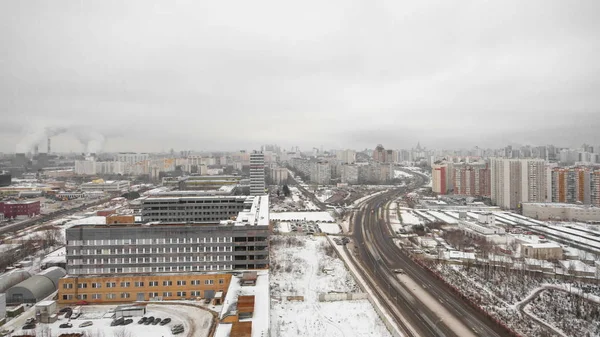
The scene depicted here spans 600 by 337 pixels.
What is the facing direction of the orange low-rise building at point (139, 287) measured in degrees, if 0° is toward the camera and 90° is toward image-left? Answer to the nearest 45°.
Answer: approximately 0°

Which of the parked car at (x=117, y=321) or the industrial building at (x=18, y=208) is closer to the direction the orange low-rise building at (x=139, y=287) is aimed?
the parked car

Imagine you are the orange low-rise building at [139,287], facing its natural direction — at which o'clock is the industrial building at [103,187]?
The industrial building is roughly at 6 o'clock from the orange low-rise building.

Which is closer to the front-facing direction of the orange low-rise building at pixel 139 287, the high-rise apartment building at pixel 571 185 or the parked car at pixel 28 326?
the parked car

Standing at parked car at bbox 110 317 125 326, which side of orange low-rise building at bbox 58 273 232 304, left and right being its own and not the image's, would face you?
front

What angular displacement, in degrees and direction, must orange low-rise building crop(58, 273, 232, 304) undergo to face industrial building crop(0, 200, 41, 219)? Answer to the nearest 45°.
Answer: approximately 180°

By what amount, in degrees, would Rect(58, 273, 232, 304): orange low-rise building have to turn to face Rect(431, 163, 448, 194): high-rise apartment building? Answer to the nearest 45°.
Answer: approximately 135° to its left

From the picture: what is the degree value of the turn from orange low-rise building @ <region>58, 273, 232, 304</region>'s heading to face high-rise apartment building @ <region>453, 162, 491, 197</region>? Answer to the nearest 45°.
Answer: approximately 135° to its left

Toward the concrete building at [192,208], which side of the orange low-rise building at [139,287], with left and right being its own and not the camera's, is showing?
back

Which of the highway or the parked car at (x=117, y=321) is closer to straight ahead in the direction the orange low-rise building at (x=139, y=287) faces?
the parked car
